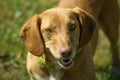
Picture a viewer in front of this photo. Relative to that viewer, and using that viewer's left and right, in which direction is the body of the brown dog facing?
facing the viewer and to the left of the viewer
